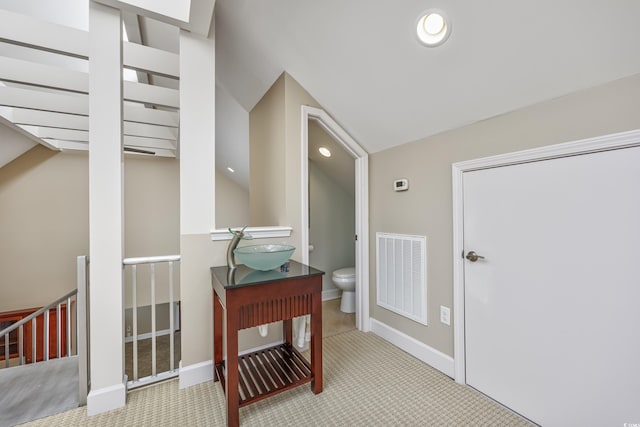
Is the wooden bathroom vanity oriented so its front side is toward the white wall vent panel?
no

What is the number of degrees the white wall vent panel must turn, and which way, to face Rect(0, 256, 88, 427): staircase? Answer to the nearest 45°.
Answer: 0° — it already faces it

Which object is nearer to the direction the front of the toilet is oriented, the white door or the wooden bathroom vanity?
the wooden bathroom vanity

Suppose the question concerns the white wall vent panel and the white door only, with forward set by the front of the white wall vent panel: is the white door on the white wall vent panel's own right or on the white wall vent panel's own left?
on the white wall vent panel's own left

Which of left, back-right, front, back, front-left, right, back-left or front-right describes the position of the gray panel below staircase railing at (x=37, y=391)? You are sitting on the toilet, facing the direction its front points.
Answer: front-left

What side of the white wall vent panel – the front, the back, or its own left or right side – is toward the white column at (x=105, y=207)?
front

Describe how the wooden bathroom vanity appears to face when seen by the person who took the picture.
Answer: facing the viewer and to the right of the viewer

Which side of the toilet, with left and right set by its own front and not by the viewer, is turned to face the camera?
left

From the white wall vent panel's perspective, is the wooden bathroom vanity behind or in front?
in front

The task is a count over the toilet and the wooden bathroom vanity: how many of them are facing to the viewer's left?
1

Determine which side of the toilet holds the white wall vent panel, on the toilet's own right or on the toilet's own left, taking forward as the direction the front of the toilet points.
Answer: on the toilet's own left

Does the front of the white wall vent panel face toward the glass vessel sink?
yes

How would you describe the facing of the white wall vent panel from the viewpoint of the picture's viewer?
facing the viewer and to the left of the viewer
